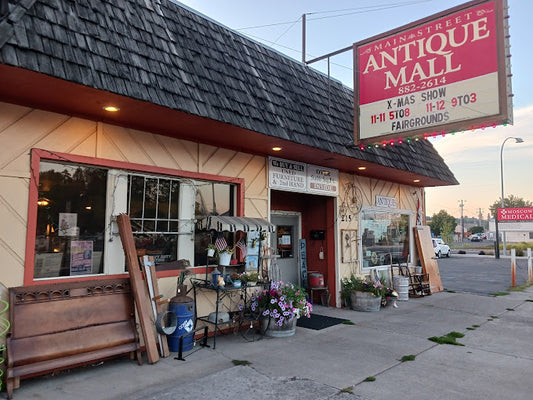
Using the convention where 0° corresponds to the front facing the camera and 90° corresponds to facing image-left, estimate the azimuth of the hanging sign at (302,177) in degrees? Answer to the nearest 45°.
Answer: approximately 315°

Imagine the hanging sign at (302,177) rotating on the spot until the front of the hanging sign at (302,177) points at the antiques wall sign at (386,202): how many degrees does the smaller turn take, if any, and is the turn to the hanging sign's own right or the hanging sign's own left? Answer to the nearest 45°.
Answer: approximately 90° to the hanging sign's own left

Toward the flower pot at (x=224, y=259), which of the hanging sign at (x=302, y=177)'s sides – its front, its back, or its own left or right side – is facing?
right

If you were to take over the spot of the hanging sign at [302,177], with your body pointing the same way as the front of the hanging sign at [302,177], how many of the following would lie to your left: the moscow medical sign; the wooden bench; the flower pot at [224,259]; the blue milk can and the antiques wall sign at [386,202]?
2

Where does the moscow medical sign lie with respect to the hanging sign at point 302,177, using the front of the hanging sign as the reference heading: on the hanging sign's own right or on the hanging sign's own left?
on the hanging sign's own left

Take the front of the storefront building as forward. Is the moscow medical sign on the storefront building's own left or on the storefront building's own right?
on the storefront building's own left

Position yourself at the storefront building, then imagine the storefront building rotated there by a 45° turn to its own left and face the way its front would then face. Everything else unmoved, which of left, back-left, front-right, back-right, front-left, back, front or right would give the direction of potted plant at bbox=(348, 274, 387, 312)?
front-left
